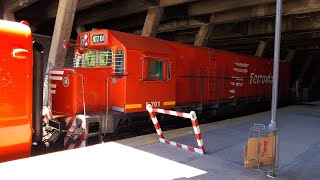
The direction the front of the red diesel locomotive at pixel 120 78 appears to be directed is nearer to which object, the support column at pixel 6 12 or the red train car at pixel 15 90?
the red train car

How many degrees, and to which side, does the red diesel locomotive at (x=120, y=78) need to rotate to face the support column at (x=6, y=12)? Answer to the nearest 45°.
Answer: approximately 90° to its right

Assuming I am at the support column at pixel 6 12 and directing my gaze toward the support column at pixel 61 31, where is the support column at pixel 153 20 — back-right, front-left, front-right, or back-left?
front-left

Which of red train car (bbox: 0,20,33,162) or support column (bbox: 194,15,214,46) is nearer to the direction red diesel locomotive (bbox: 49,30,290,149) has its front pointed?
the red train car

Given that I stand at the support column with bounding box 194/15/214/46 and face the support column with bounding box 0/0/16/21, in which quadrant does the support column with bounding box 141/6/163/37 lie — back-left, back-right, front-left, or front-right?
front-left

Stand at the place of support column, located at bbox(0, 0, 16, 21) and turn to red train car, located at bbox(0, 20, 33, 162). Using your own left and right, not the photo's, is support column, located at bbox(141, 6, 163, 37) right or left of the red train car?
left

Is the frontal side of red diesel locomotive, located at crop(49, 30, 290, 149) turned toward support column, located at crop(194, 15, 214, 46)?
no

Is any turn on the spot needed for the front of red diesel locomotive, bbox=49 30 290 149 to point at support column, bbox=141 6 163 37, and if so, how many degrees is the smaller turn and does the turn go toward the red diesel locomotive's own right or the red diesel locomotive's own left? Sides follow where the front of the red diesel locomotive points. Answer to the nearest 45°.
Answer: approximately 135° to the red diesel locomotive's own right

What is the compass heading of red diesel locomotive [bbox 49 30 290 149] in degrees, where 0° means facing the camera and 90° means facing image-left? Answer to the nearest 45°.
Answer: approximately 45°
